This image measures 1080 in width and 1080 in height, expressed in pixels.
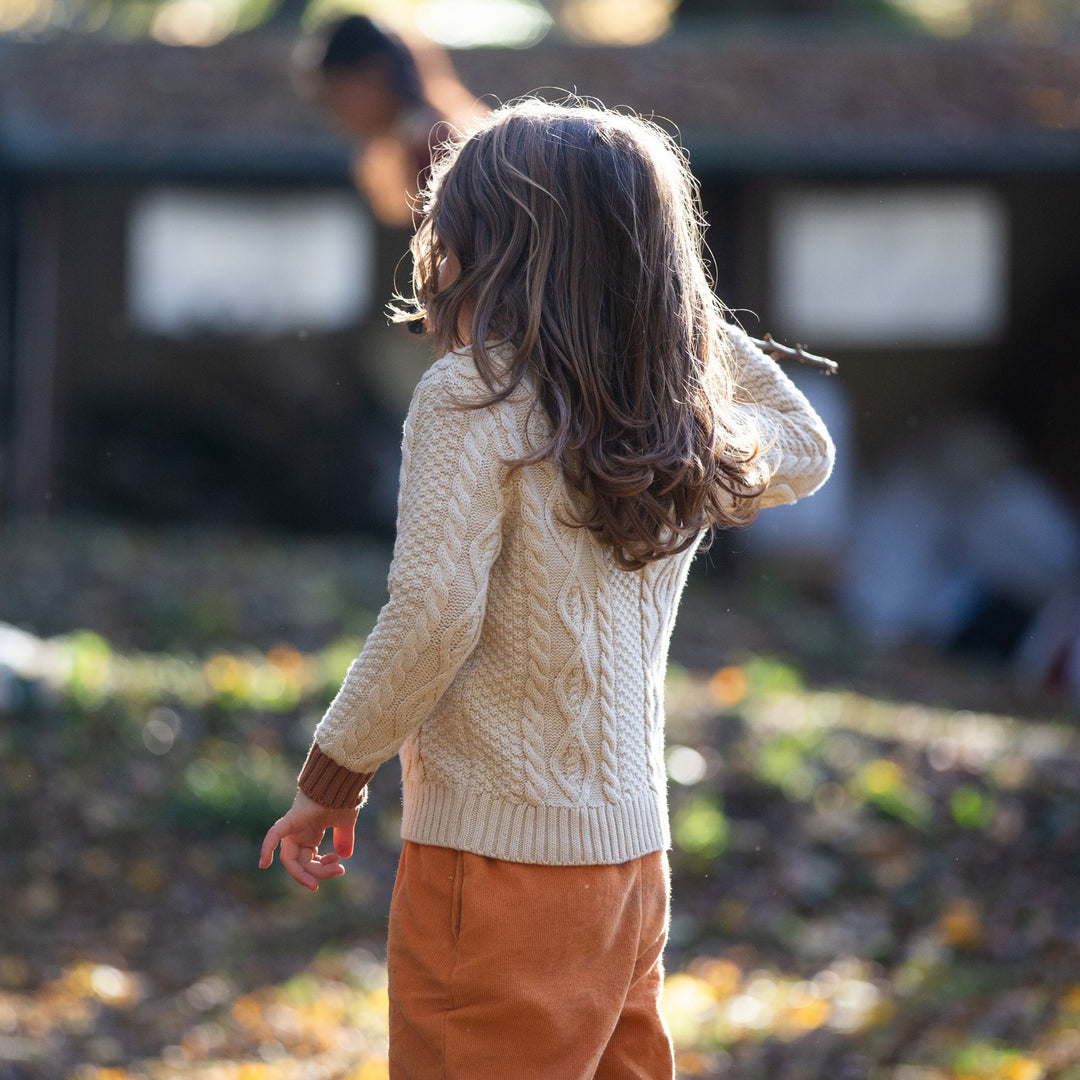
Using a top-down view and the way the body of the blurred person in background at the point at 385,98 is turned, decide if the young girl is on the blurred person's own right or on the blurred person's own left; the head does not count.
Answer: on the blurred person's own left

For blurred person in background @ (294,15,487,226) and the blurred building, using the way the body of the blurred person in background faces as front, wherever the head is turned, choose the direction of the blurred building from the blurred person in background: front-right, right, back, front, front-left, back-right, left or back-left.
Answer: back-right

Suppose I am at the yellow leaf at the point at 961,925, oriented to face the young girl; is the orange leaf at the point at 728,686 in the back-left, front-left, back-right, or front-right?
back-right

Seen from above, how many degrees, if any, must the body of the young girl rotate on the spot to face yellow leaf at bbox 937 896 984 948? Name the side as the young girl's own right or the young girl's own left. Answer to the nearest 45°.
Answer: approximately 90° to the young girl's own right

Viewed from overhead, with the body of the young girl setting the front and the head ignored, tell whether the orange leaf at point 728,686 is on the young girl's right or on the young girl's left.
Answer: on the young girl's right

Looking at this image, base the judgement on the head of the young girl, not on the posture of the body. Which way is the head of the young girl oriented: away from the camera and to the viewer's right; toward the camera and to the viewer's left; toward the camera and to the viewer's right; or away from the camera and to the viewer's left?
away from the camera and to the viewer's left

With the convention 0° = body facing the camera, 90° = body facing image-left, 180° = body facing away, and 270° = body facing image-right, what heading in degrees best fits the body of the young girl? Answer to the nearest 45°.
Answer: approximately 135°
